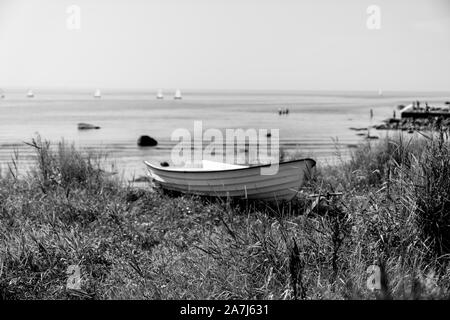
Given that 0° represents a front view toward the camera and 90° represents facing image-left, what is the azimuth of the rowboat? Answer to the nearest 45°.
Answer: approximately 270°

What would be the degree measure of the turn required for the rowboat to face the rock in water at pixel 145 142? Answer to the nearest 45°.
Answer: approximately 90° to its left
